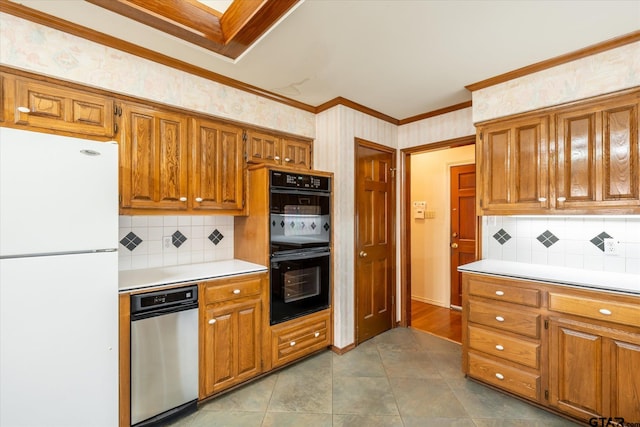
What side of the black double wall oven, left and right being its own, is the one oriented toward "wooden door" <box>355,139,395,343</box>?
left

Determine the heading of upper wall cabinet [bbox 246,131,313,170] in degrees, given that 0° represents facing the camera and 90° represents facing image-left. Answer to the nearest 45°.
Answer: approximately 315°

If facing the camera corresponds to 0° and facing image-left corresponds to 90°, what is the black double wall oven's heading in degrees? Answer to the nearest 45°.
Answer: approximately 315°

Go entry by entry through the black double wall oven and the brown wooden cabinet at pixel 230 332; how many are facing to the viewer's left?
0

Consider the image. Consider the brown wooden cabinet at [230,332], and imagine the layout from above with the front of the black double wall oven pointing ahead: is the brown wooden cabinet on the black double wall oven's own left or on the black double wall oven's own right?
on the black double wall oven's own right

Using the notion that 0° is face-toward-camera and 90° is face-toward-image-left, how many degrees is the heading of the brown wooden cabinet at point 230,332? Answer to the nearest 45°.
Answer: approximately 315°
